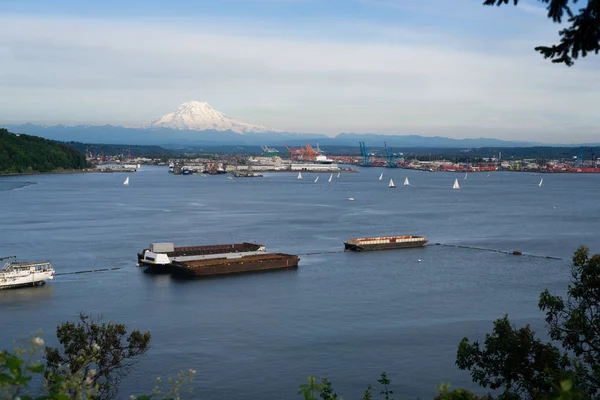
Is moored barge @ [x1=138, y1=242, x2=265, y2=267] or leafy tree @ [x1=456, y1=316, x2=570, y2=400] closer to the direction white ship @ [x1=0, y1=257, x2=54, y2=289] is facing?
the moored barge

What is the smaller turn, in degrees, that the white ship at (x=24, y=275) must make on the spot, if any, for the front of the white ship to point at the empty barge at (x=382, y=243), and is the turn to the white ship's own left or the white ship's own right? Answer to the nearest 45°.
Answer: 0° — it already faces it

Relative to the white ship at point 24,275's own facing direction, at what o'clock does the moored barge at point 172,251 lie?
The moored barge is roughly at 11 o'clock from the white ship.

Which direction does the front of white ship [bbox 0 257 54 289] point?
to the viewer's right

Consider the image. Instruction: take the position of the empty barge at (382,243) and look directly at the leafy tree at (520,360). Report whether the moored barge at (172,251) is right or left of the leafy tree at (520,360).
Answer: right

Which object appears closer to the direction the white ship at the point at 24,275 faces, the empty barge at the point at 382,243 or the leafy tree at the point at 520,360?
the empty barge

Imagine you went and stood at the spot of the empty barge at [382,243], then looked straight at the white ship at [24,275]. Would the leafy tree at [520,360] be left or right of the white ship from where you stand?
left

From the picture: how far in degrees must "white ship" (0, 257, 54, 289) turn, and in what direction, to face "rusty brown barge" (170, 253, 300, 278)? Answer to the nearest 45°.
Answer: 0° — it already faces it
